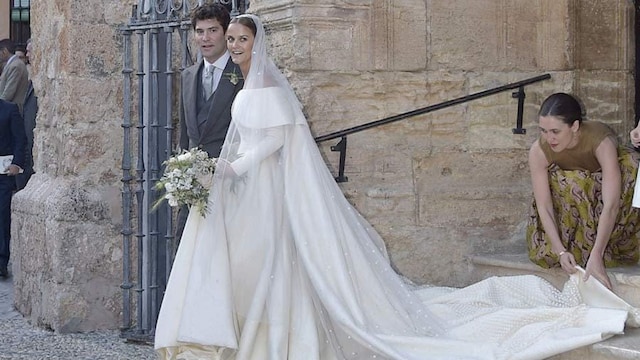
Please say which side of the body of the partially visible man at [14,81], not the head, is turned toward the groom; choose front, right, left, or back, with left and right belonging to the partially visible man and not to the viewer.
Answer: left

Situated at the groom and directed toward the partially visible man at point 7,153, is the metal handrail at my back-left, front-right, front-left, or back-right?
back-right
